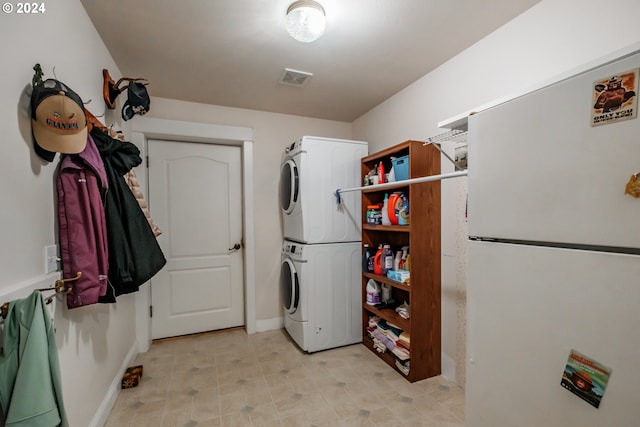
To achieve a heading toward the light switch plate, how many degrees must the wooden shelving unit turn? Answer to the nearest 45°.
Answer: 0° — it already faces it

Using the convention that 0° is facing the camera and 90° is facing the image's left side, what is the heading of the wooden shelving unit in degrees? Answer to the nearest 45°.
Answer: approximately 45°

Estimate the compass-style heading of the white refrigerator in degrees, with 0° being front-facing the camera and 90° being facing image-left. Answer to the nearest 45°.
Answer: approximately 45°

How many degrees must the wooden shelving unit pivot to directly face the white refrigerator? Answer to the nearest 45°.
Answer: approximately 45° to its left

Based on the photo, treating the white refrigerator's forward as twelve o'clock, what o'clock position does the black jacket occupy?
The black jacket is roughly at 1 o'clock from the white refrigerator.

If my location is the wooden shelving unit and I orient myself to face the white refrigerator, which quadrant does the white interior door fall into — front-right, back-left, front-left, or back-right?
back-right

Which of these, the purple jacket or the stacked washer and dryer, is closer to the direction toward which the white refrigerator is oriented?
the purple jacket

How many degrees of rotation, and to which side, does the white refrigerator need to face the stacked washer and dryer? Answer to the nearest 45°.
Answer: approximately 90° to its right

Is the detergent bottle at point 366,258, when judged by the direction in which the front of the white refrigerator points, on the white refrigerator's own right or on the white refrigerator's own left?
on the white refrigerator's own right
